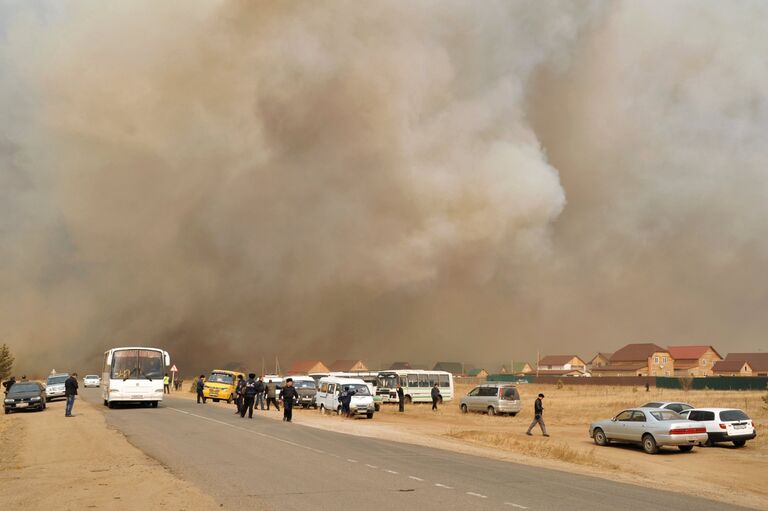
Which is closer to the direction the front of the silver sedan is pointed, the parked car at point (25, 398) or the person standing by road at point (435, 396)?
the person standing by road

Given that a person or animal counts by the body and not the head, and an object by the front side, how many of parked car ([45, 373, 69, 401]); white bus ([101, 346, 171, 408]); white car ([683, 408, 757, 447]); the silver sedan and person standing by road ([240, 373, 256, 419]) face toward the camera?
2

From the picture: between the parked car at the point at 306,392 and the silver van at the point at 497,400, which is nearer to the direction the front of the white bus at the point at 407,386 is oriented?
the parked car

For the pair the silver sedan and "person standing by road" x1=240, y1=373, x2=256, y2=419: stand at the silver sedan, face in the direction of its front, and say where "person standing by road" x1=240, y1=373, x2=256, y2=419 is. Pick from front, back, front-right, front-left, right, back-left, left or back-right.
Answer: front-left

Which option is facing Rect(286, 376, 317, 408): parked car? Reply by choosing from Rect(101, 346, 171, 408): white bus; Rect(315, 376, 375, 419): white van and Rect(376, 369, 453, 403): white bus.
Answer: Rect(376, 369, 453, 403): white bus

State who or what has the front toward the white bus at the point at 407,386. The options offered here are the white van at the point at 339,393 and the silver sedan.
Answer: the silver sedan

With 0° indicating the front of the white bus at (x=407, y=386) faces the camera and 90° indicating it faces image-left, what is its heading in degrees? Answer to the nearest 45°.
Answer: approximately 45°

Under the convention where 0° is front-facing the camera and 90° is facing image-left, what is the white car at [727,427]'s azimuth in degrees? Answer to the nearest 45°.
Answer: approximately 135°

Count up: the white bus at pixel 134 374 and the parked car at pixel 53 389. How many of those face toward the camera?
2

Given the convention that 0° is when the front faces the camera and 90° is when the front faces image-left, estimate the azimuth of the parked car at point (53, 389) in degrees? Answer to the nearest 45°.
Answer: approximately 0°

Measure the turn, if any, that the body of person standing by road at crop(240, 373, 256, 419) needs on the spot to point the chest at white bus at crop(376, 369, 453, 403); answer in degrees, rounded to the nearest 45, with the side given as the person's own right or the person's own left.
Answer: approximately 45° to the person's own right

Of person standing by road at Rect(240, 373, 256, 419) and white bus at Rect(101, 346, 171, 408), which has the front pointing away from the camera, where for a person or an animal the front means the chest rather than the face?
the person standing by road

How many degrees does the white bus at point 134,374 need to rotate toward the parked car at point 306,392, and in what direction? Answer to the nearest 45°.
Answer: approximately 135° to its left

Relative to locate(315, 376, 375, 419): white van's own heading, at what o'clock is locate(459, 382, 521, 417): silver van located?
The silver van is roughly at 10 o'clock from the white van.

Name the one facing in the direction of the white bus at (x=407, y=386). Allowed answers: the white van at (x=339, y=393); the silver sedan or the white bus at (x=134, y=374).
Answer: the silver sedan
